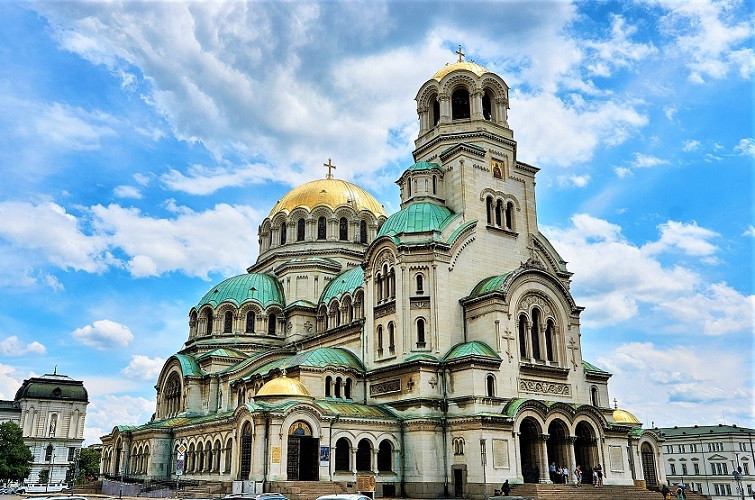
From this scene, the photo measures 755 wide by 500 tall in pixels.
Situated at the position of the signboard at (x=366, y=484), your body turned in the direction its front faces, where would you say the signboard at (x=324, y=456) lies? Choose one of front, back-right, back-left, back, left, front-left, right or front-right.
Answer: back-right

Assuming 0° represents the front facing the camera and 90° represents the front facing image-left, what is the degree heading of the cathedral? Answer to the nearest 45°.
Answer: approximately 315°

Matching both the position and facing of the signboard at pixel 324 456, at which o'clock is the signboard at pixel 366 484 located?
the signboard at pixel 366 484 is roughly at 11 o'clock from the signboard at pixel 324 456.

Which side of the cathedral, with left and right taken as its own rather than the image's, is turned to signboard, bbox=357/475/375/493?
right

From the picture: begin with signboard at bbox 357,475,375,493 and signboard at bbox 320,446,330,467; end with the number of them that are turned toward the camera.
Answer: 2
